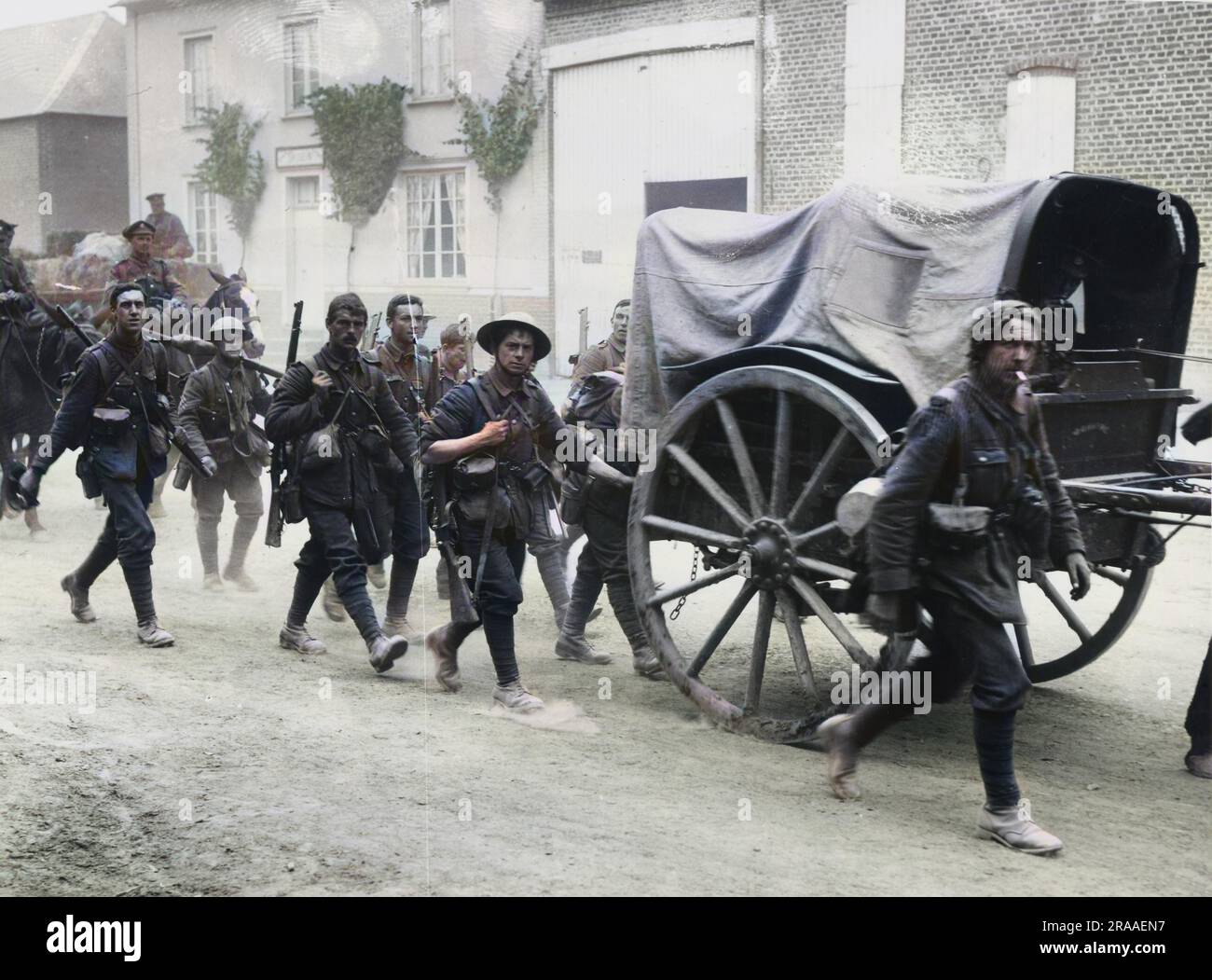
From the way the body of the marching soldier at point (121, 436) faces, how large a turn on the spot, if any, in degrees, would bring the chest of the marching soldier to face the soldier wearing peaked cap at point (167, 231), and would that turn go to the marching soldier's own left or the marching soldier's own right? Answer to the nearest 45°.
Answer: approximately 135° to the marching soldier's own left

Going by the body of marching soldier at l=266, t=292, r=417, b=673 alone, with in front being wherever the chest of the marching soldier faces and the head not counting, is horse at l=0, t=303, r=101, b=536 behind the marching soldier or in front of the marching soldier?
behind

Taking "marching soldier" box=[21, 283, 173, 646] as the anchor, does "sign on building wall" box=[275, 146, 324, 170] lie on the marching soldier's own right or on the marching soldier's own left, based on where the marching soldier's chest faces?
on the marching soldier's own left

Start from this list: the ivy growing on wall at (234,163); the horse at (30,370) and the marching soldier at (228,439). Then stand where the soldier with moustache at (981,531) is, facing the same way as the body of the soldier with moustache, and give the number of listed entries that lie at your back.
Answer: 3

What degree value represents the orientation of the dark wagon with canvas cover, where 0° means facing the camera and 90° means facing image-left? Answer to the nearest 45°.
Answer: approximately 315°

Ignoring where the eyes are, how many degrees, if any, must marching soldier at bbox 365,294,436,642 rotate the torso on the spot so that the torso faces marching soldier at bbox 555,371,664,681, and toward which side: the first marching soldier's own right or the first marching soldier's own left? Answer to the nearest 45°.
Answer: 0° — they already face them

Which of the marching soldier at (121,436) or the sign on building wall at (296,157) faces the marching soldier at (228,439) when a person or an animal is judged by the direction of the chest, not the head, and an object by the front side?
the sign on building wall

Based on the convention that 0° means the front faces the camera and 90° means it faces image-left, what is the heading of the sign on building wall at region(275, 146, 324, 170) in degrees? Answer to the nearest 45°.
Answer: approximately 0°
